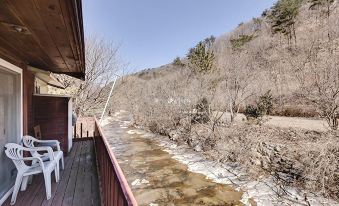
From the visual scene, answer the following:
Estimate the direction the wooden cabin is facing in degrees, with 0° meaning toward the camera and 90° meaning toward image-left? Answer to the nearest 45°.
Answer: approximately 270°

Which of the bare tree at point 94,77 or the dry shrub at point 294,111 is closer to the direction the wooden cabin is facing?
the dry shrub

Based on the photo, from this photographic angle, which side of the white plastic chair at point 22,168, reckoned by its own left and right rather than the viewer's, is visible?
right
